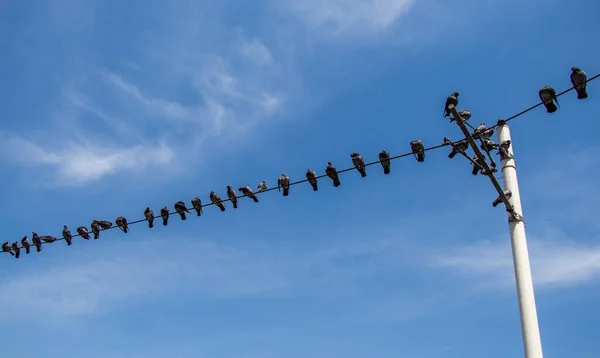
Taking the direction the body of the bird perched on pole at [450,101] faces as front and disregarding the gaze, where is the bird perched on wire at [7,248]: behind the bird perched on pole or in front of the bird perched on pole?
behind

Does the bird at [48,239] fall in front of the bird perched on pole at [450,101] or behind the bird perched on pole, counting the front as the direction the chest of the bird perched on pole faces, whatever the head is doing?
behind

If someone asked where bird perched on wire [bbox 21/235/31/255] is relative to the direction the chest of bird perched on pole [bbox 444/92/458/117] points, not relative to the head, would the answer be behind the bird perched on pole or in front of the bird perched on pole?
behind
